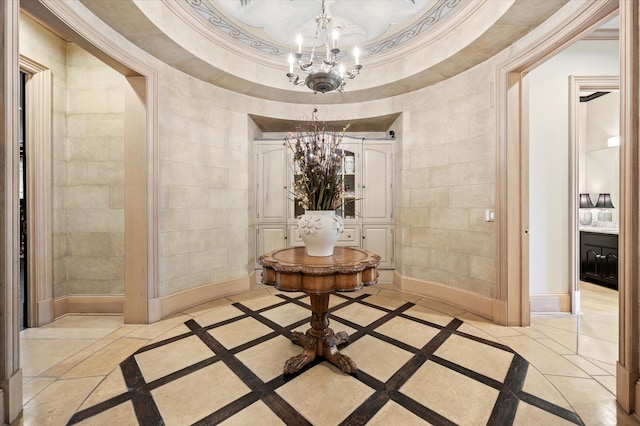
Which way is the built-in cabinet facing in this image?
toward the camera

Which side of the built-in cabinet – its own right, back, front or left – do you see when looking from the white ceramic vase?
front

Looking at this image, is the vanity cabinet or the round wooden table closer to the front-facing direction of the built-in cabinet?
the round wooden table

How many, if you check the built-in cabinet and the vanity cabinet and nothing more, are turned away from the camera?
0

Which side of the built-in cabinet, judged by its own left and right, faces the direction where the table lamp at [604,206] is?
left

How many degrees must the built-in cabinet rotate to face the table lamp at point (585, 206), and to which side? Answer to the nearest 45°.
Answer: approximately 90° to its left

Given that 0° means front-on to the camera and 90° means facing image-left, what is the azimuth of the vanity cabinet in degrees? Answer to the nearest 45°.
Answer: approximately 45°

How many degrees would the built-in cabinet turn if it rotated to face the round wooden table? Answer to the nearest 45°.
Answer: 0° — it already faces it

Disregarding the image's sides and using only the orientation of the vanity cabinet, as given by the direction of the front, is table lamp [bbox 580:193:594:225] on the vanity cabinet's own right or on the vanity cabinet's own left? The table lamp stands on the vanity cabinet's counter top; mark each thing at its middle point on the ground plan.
on the vanity cabinet's own right

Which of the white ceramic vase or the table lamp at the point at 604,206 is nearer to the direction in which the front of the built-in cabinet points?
the white ceramic vase
